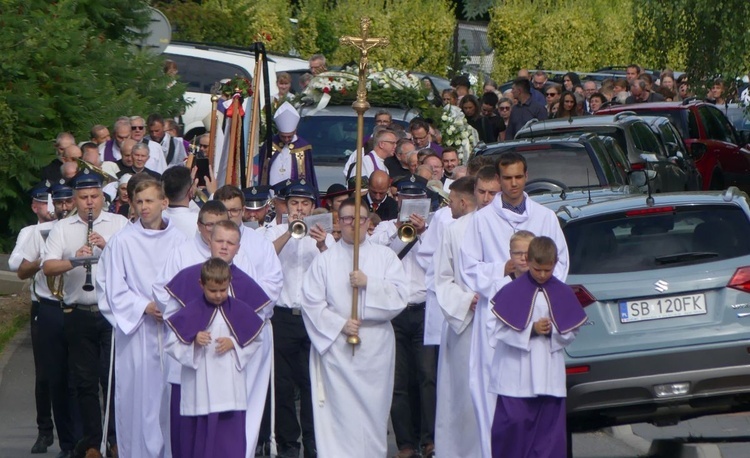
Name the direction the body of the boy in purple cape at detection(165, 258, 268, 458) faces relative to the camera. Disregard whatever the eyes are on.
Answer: toward the camera

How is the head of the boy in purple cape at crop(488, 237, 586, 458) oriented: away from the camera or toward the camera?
toward the camera

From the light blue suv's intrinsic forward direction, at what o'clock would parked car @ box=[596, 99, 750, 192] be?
The parked car is roughly at 12 o'clock from the light blue suv.

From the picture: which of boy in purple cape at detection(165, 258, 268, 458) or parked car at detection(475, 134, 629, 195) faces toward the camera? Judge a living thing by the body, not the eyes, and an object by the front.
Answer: the boy in purple cape

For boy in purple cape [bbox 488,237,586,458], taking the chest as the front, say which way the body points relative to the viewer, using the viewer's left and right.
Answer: facing the viewer

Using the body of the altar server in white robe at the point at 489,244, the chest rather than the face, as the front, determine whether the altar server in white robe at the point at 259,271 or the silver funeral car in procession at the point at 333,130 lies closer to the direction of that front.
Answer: the altar server in white robe

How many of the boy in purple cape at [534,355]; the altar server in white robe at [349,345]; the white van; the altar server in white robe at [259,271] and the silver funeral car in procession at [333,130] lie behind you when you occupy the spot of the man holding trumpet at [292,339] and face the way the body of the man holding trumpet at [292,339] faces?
2

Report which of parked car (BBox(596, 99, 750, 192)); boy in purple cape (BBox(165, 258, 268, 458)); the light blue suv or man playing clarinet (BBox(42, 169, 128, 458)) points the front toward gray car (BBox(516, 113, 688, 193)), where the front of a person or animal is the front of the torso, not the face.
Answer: the light blue suv

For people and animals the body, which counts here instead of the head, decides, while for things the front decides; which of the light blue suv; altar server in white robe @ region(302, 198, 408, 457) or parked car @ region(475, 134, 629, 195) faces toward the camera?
the altar server in white robe

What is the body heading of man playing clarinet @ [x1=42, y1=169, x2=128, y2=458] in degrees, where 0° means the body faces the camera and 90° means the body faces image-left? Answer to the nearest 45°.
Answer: approximately 0°

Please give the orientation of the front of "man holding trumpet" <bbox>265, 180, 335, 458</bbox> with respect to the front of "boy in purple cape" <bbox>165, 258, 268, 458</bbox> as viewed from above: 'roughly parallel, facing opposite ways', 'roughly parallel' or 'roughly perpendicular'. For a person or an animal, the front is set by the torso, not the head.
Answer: roughly parallel

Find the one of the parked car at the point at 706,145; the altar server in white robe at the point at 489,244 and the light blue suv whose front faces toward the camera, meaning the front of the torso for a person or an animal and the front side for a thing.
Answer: the altar server in white robe

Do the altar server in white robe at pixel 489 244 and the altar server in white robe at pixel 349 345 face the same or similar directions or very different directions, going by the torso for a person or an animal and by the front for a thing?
same or similar directions
